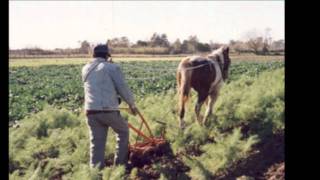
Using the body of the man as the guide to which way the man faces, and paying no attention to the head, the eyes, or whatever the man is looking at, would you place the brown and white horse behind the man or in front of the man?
in front

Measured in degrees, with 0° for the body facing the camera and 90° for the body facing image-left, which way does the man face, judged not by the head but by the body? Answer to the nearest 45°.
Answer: approximately 225°

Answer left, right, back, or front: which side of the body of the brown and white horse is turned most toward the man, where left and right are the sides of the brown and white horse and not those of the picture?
back

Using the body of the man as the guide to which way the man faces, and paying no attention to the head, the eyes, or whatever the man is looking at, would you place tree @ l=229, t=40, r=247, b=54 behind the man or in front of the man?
in front

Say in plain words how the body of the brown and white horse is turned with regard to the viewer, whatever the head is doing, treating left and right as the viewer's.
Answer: facing away from the viewer and to the right of the viewer

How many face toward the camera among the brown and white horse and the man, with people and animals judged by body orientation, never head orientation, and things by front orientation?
0

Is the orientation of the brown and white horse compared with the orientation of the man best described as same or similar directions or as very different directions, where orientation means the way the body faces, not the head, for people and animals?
same or similar directions
